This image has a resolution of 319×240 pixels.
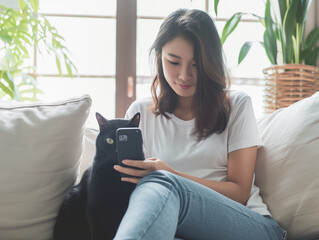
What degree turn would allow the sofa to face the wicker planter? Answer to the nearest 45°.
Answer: approximately 135° to its left

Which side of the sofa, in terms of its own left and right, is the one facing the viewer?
front

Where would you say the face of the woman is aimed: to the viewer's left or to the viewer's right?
to the viewer's left

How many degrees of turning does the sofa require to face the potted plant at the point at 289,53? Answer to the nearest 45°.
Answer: approximately 135° to its left
